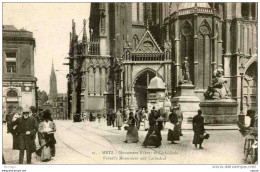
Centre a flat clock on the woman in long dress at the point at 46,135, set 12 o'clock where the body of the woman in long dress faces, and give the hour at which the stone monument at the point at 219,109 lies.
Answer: The stone monument is roughly at 8 o'clock from the woman in long dress.

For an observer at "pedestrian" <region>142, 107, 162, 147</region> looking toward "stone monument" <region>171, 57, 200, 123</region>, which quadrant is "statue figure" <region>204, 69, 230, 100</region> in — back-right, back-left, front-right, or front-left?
front-right

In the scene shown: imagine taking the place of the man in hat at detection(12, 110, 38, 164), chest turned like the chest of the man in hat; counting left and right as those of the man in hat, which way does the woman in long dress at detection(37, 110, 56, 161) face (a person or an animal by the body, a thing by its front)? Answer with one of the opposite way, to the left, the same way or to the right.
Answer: the same way

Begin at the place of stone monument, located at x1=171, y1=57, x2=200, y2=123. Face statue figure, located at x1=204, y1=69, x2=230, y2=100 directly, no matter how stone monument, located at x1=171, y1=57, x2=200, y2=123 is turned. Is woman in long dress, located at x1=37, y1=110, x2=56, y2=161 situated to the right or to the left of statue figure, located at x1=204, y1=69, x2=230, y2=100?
right

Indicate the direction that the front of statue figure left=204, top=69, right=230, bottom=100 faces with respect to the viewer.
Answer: facing the viewer and to the left of the viewer

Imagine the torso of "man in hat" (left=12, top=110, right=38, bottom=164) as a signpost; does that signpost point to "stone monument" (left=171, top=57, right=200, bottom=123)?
no

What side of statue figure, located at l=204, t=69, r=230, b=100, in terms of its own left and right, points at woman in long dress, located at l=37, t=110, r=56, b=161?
front

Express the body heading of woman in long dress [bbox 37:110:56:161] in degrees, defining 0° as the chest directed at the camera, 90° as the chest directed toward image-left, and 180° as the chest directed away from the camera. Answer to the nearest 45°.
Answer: approximately 0°

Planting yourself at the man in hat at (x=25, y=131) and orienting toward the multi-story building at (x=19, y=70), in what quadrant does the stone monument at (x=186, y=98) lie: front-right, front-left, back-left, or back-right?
front-right

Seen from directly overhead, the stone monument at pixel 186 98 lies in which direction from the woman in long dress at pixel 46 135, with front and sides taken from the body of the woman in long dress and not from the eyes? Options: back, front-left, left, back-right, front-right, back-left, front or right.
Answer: back-left

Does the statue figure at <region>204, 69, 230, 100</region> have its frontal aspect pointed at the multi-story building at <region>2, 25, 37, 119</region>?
no

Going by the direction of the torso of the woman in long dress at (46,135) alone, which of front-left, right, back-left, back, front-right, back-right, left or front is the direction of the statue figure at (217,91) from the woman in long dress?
back-left

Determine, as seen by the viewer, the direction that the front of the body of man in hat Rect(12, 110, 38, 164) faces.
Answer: toward the camera
